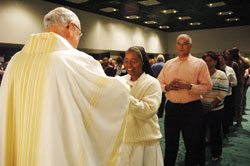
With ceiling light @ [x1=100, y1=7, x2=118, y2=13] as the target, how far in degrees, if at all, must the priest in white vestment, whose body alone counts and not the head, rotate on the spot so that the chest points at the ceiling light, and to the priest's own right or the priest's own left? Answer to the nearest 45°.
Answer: approximately 45° to the priest's own left

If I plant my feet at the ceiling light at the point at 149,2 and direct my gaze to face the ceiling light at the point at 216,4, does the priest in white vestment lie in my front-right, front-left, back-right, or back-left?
back-right

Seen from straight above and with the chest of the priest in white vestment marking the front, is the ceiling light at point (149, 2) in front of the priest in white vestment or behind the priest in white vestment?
in front

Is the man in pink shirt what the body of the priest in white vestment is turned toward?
yes

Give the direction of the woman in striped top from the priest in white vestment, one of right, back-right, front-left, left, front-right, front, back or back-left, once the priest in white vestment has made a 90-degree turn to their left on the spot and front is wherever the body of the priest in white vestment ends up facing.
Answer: right

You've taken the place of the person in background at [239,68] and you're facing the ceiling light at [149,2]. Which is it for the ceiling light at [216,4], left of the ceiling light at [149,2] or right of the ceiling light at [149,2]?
right

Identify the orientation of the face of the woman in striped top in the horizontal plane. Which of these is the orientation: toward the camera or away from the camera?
toward the camera

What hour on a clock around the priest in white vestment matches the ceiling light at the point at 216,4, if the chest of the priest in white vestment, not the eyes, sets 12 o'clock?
The ceiling light is roughly at 12 o'clock from the priest in white vestment.

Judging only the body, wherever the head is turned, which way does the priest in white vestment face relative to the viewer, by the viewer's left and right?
facing away from the viewer and to the right of the viewer

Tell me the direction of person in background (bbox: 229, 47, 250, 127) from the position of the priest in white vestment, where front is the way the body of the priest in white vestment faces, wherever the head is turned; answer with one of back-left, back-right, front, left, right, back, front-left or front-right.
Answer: front
